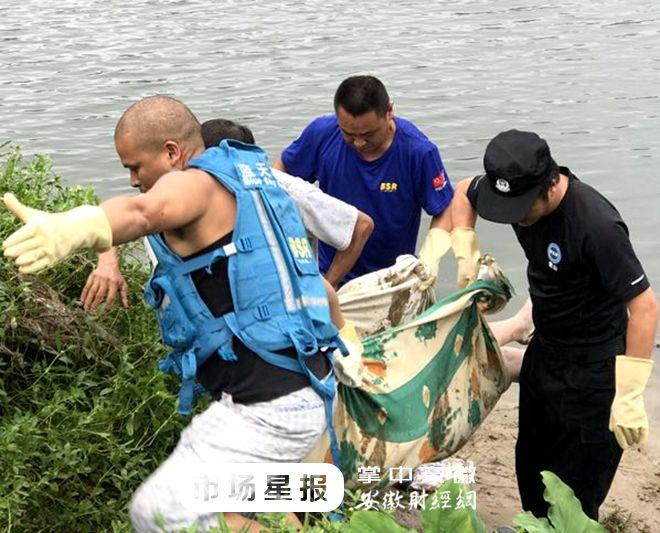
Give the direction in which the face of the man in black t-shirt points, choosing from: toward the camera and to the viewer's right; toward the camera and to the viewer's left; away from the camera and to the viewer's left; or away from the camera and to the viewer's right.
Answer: toward the camera and to the viewer's left

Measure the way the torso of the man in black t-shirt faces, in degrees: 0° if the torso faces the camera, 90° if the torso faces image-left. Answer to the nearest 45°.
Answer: approximately 45°

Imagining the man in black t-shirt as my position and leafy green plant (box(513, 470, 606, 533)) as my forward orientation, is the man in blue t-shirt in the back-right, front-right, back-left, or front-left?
back-right

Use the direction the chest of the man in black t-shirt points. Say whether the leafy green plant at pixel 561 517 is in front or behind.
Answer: in front

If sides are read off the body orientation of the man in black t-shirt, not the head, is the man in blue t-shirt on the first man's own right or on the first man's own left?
on the first man's own right
